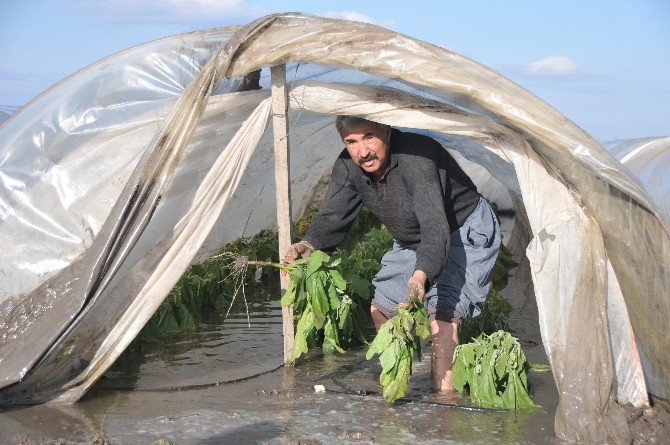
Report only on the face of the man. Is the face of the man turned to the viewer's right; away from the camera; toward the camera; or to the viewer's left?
toward the camera

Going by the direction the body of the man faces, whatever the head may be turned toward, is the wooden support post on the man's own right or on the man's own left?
on the man's own right

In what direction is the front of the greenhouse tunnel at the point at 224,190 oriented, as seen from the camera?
facing the viewer

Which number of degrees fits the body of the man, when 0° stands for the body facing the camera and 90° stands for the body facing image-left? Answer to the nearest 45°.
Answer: approximately 45°
